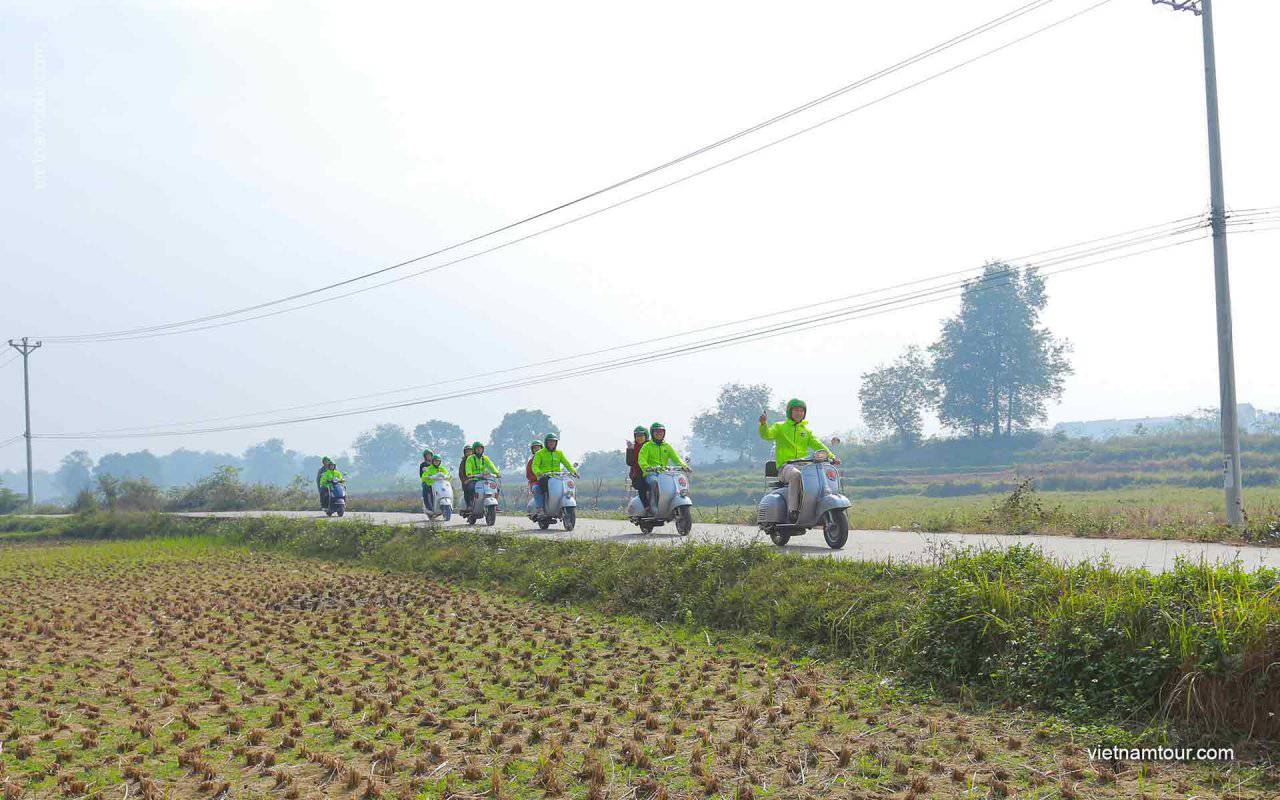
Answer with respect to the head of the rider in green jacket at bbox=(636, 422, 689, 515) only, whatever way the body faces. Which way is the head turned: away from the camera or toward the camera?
toward the camera

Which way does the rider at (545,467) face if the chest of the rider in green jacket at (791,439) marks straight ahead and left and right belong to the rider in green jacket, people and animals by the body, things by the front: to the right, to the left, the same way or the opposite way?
the same way

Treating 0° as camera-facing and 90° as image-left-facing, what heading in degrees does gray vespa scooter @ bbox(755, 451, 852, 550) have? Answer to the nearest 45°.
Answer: approximately 315°

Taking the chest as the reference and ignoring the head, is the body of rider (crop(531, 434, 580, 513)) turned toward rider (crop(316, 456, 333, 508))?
no

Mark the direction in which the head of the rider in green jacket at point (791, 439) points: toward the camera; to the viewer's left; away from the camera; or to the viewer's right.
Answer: toward the camera

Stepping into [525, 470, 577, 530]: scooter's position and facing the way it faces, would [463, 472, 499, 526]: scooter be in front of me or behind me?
behind

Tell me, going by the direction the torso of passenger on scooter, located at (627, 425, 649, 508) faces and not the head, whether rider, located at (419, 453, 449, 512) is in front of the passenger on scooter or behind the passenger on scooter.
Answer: behind

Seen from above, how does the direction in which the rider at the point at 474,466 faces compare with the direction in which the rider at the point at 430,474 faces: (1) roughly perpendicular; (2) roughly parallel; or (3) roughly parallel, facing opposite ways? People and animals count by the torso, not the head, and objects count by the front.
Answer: roughly parallel

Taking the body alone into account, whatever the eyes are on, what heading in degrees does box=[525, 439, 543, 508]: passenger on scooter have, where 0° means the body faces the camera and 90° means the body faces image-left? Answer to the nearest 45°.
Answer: approximately 315°

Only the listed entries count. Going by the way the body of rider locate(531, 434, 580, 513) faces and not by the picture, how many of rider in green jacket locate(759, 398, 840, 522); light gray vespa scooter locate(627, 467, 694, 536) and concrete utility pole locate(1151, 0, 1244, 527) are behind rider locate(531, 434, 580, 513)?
0

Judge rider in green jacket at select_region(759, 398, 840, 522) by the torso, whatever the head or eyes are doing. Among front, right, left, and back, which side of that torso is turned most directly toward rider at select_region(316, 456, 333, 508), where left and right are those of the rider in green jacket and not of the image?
back

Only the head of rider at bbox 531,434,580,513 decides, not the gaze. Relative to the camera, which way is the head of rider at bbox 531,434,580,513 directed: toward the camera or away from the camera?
toward the camera

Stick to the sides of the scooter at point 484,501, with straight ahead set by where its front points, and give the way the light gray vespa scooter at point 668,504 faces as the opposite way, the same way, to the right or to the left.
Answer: the same way

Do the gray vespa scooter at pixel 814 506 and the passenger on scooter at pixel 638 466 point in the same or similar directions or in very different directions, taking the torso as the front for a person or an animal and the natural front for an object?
same or similar directions

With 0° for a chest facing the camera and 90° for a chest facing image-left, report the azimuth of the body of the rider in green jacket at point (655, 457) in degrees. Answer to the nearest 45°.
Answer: approximately 315°

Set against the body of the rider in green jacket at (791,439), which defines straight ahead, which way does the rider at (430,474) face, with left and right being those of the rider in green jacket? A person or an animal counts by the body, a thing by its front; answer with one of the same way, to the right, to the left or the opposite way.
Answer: the same way

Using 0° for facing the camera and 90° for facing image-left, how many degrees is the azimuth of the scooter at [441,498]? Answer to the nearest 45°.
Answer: approximately 315°
